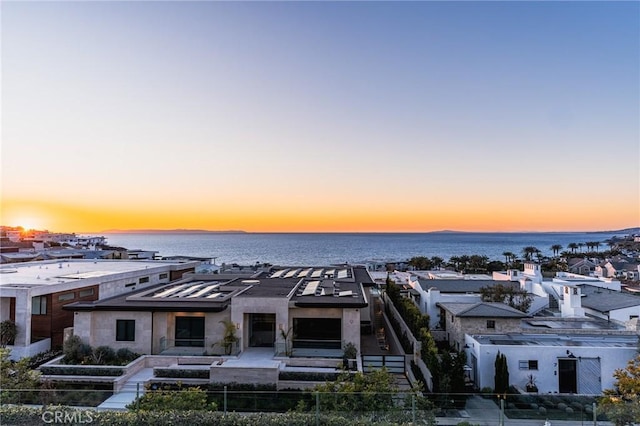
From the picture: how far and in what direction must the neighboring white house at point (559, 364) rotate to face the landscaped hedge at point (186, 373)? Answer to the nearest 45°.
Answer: approximately 45° to its right

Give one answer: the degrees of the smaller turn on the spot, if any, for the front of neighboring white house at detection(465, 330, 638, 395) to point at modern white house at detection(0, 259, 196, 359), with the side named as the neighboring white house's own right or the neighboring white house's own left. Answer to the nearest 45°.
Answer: approximately 90° to the neighboring white house's own right

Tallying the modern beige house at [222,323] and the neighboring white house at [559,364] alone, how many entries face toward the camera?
2

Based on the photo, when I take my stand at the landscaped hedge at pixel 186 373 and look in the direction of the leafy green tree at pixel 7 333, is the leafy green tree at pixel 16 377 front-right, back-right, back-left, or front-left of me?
front-left

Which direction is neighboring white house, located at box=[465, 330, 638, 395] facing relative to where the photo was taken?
toward the camera

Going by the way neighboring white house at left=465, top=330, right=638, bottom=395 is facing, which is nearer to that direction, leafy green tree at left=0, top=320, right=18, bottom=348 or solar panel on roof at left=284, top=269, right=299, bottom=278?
the leafy green tree

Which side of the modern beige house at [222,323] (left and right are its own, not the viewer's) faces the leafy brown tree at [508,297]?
left

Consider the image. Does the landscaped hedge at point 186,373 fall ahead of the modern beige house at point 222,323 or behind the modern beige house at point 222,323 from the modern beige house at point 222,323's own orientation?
ahead

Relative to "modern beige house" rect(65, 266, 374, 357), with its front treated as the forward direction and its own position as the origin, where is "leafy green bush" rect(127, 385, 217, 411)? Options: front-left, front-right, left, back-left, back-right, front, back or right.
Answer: front

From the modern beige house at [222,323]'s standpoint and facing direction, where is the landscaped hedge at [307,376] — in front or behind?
in front

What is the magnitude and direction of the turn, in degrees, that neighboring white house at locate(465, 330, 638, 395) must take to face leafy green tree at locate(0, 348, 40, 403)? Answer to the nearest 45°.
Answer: approximately 45° to its right

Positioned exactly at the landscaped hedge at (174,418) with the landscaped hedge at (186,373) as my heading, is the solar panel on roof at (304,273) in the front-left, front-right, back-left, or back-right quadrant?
front-right
